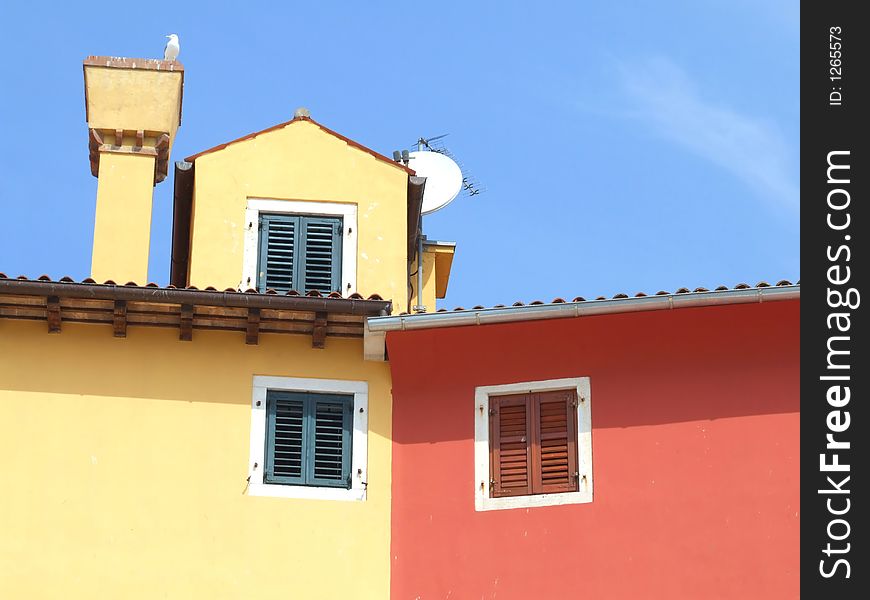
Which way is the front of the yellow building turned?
toward the camera
